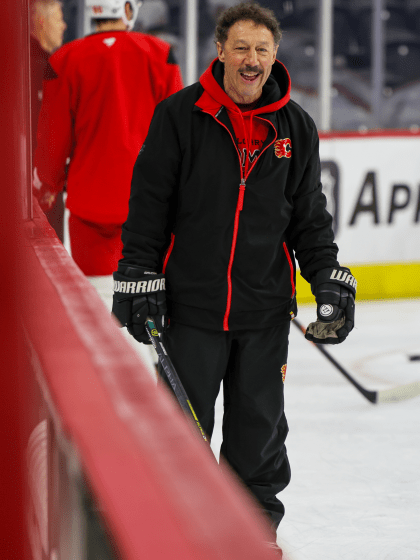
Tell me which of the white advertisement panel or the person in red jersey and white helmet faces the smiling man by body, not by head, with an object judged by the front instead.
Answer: the white advertisement panel

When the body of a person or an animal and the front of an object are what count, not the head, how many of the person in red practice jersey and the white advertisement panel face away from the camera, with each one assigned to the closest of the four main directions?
1

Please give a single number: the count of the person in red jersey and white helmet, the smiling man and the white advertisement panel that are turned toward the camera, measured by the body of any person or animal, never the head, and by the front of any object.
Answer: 2

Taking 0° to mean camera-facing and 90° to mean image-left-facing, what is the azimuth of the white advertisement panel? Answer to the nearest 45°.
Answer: approximately 0°

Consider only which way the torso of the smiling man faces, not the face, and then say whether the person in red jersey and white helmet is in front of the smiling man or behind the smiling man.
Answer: behind

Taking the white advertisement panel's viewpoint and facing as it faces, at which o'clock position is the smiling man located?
The smiling man is roughly at 12 o'clock from the white advertisement panel.

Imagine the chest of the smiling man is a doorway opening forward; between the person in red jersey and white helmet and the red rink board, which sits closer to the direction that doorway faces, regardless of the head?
the red rink board

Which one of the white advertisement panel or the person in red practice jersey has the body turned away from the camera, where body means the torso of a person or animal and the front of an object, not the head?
the person in red practice jersey

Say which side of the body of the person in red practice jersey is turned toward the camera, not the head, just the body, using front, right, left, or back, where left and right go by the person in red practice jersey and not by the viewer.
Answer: back

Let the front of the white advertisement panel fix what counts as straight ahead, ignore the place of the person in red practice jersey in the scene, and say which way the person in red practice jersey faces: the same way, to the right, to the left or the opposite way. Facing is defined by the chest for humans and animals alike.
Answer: the opposite way

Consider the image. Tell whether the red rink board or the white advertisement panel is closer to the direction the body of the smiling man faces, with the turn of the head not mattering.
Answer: the red rink board
